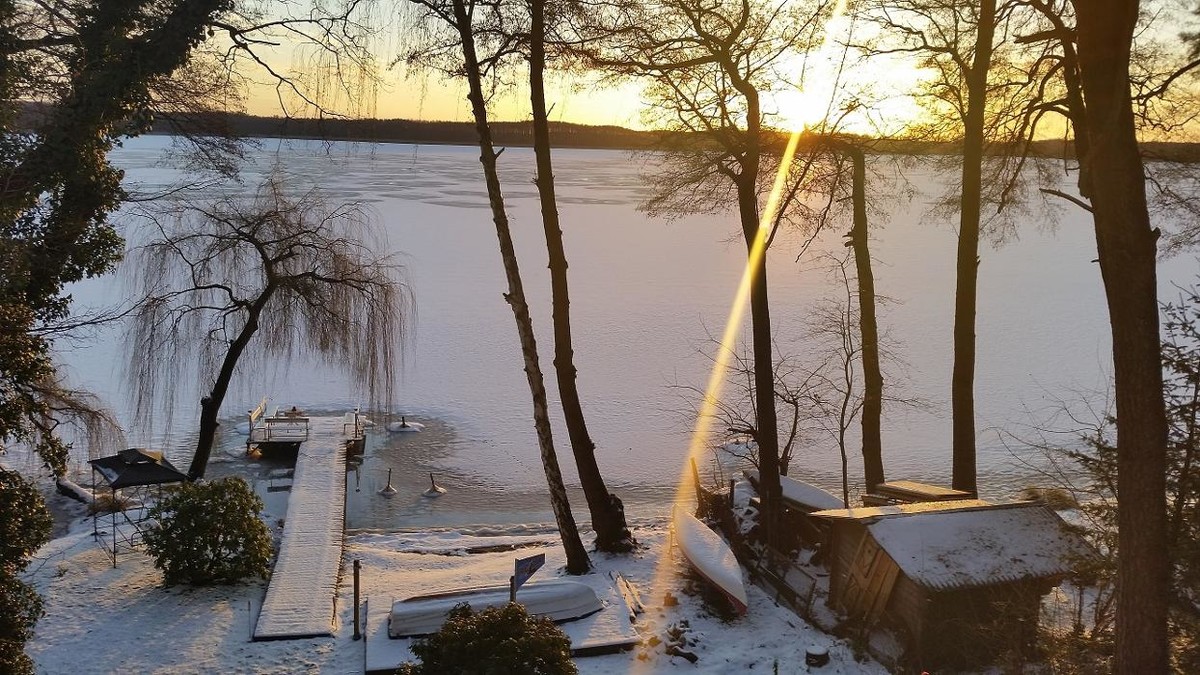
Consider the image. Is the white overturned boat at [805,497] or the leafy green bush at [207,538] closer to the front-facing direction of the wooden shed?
the leafy green bush

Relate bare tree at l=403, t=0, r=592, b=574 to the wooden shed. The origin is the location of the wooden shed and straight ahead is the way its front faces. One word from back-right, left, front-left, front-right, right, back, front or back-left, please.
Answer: front-right

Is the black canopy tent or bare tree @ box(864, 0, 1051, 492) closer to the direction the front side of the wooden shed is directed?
the black canopy tent

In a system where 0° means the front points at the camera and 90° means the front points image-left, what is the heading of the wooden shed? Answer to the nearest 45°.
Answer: approximately 45°

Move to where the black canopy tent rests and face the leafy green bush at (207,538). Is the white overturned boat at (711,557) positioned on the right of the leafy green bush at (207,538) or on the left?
left

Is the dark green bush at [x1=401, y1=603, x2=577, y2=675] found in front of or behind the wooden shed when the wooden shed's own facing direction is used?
in front

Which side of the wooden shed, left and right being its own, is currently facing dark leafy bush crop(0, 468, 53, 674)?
front

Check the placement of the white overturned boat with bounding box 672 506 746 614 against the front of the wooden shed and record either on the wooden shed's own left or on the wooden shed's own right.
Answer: on the wooden shed's own right

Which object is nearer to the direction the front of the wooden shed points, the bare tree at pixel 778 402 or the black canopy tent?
the black canopy tent

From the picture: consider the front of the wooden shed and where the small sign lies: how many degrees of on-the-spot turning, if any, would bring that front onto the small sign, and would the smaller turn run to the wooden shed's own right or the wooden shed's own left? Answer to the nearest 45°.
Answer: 0° — it already faces it
